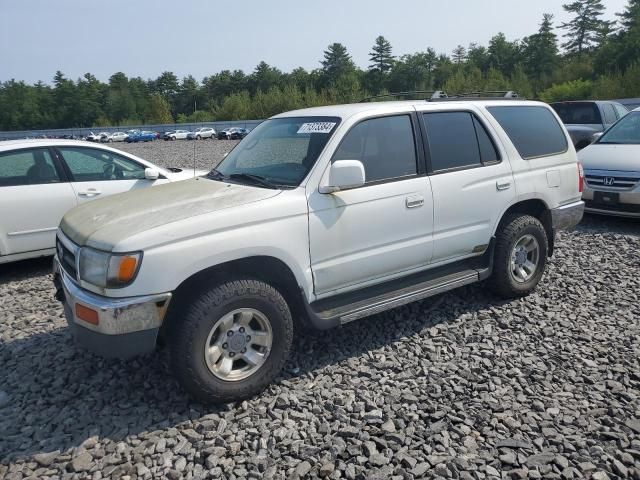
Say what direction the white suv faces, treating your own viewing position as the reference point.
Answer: facing the viewer and to the left of the viewer

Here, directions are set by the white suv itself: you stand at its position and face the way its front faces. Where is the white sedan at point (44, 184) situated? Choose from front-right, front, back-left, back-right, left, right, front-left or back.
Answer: right

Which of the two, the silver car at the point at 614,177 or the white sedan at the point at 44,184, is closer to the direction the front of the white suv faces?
the white sedan

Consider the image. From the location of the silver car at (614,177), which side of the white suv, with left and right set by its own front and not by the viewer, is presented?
back
